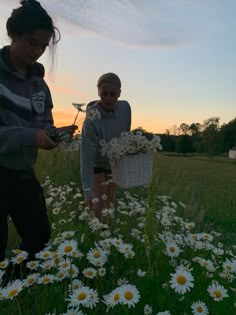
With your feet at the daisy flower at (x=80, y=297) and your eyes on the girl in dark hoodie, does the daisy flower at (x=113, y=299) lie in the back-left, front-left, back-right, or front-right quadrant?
back-right

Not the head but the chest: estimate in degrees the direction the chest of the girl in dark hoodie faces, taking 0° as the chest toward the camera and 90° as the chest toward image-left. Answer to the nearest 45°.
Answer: approximately 315°

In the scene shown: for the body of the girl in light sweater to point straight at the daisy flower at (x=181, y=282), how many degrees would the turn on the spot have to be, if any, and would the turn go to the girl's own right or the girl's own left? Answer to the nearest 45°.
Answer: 0° — they already face it

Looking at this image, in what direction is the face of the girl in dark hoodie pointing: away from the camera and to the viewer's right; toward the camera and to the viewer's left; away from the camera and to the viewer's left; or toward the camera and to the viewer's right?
toward the camera and to the viewer's right

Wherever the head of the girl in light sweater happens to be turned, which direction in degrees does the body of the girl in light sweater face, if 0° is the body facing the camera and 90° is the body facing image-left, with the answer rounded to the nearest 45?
approximately 0°

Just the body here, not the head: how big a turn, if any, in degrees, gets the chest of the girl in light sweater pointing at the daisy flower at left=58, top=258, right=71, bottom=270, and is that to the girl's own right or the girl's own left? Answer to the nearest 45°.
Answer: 0° — they already face it

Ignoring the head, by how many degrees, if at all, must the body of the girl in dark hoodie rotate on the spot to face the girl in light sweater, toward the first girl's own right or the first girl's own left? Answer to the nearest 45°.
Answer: approximately 90° to the first girl's own left
